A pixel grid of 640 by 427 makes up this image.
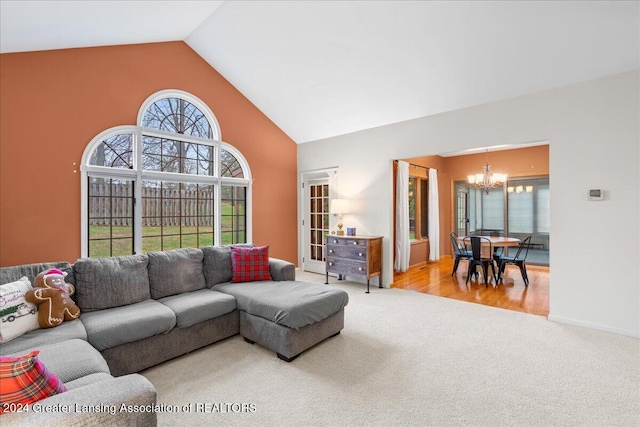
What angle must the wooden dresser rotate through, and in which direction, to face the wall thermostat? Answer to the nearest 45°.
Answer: approximately 90° to its left

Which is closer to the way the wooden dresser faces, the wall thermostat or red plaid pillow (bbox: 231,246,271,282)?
the red plaid pillow

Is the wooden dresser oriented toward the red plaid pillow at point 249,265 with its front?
yes

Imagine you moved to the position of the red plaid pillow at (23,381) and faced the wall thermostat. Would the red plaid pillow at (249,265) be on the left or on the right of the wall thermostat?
left

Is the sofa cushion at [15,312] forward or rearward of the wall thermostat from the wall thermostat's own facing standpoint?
forward

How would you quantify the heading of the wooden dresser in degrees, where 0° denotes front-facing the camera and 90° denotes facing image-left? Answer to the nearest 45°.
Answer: approximately 45°

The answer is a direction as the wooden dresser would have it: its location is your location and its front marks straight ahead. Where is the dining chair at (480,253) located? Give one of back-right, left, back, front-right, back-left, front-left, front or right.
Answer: back-left

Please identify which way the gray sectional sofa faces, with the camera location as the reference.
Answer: facing the viewer and to the right of the viewer

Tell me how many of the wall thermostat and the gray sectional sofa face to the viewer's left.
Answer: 0

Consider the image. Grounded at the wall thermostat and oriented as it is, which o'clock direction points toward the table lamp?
The table lamp is roughly at 3 o'clock from the wall thermostat.

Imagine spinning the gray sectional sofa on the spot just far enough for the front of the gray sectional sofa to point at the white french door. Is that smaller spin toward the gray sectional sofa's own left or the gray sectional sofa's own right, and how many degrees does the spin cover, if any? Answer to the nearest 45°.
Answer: approximately 90° to the gray sectional sofa's own left

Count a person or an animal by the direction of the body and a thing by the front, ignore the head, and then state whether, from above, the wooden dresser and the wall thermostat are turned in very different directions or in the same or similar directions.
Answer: same or similar directions

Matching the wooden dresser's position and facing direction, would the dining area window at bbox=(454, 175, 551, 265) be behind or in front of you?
behind

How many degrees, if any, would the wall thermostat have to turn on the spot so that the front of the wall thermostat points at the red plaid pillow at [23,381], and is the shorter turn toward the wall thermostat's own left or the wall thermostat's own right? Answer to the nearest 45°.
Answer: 0° — it already faces it

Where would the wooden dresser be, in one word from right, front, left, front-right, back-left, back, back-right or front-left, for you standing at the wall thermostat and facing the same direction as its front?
right
